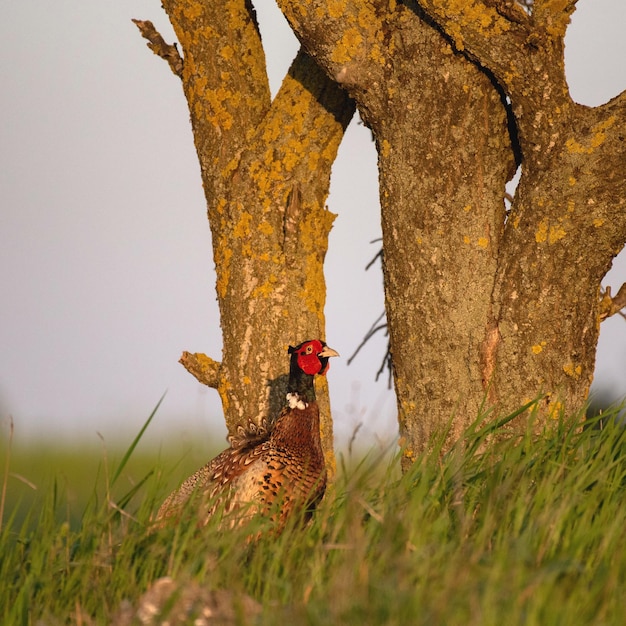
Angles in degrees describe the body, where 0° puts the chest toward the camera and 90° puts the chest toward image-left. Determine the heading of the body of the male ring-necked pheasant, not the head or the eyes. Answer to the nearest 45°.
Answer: approximately 270°
